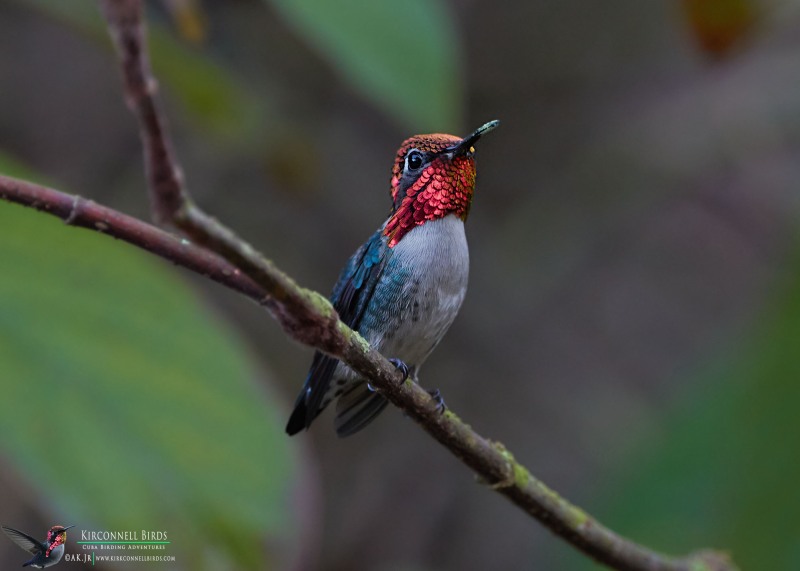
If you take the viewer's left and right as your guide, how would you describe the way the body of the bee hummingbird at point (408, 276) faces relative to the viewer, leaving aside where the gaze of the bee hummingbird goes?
facing the viewer and to the right of the viewer
